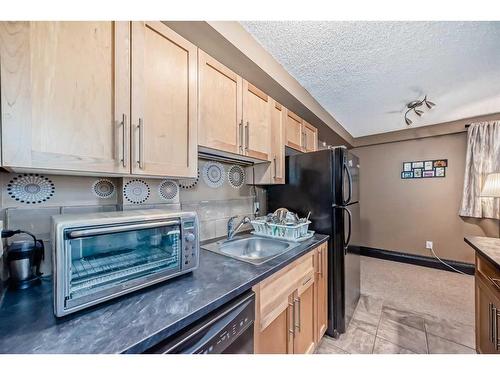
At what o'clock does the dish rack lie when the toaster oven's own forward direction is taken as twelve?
The dish rack is roughly at 10 o'clock from the toaster oven.

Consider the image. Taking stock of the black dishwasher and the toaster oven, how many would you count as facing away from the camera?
0

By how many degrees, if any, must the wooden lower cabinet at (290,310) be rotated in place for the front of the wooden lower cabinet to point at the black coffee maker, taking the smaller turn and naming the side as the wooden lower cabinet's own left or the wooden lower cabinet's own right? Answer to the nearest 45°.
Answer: approximately 90° to the wooden lower cabinet's own right

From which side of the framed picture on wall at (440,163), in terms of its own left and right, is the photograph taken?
front

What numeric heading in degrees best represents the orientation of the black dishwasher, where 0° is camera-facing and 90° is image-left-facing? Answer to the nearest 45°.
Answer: approximately 315°

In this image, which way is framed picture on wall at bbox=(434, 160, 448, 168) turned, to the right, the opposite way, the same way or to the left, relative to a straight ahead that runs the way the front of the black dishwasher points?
to the right

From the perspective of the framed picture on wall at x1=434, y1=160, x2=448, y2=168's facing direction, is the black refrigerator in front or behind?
in front

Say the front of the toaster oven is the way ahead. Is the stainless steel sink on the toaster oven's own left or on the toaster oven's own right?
on the toaster oven's own left

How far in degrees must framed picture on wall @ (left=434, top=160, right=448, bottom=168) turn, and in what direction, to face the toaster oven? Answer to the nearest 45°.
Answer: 0° — it already faces it

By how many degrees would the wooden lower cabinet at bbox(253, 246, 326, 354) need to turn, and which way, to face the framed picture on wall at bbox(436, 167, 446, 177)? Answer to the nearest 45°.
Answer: approximately 90° to its left

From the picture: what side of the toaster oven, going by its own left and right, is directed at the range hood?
left

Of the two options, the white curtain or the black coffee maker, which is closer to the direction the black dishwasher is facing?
the white curtain

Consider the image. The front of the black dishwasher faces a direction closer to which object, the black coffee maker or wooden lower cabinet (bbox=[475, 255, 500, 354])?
the wooden lower cabinet

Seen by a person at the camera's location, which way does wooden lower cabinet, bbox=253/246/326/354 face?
facing the viewer and to the right of the viewer
